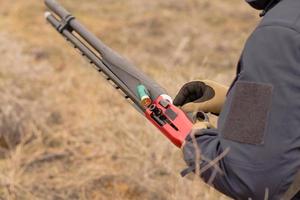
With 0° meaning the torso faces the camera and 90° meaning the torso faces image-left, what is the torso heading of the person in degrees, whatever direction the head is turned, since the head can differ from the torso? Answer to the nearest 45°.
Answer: approximately 90°
